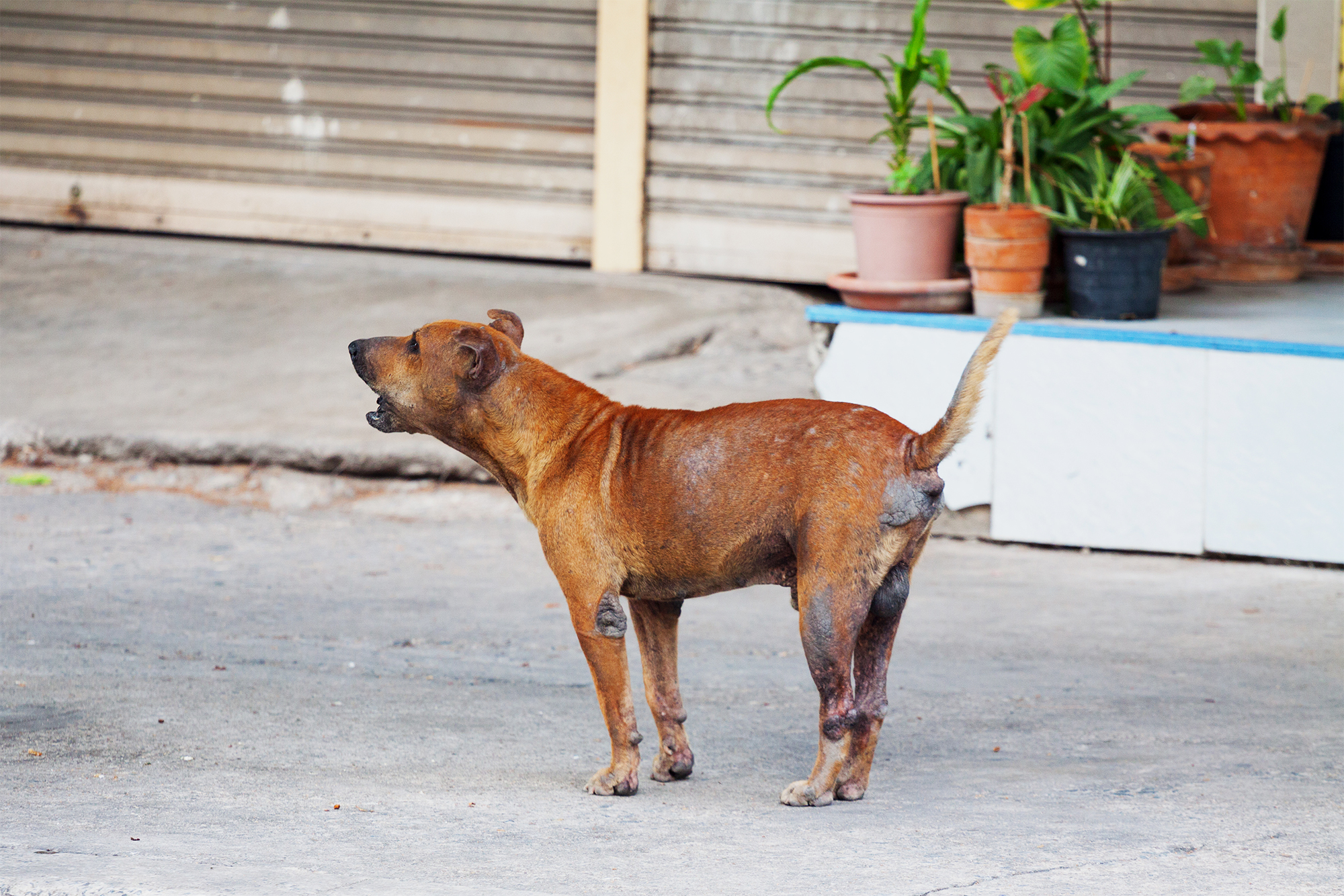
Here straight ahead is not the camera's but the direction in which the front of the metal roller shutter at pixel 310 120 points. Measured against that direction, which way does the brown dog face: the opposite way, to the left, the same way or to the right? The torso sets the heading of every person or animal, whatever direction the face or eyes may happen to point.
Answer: to the right

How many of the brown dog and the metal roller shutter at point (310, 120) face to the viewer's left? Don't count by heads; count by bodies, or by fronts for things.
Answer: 1

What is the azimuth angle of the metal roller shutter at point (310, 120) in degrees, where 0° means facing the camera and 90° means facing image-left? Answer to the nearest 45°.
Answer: approximately 0°

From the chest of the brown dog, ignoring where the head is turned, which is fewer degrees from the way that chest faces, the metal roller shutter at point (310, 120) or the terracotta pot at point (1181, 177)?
the metal roller shutter

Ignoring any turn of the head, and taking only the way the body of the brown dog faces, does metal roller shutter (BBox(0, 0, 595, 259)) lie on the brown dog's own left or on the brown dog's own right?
on the brown dog's own right

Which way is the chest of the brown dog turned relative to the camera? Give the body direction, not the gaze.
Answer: to the viewer's left

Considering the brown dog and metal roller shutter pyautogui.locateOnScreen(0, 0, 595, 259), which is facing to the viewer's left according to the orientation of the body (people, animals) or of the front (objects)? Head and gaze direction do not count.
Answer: the brown dog

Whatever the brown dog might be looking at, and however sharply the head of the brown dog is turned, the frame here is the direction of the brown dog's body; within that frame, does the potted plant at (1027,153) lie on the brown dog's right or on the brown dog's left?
on the brown dog's right
